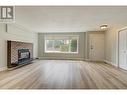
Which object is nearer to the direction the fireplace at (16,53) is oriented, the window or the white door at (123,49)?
the white door

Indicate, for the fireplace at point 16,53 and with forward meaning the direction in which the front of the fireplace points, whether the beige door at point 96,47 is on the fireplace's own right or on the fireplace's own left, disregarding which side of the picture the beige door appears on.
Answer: on the fireplace's own left

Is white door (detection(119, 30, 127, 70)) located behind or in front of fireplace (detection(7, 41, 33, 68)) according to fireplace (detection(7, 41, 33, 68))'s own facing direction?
in front

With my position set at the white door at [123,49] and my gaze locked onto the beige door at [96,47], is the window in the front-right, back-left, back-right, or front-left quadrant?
front-left

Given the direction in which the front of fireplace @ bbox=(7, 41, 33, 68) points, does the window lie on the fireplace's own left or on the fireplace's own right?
on the fireplace's own left

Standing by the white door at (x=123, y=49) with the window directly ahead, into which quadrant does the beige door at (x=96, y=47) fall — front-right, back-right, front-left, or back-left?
front-right

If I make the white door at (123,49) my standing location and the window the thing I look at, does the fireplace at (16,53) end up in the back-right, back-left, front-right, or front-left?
front-left

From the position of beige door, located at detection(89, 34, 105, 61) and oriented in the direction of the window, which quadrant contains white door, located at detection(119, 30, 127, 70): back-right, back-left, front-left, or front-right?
back-left

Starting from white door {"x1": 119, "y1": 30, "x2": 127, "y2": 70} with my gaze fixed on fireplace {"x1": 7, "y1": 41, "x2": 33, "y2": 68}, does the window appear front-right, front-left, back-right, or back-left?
front-right
